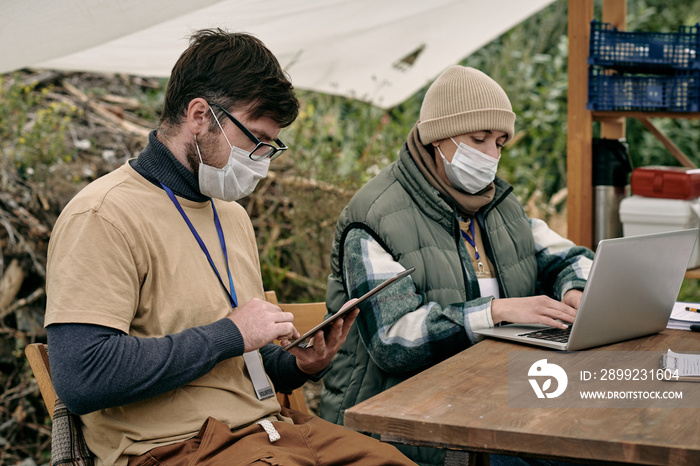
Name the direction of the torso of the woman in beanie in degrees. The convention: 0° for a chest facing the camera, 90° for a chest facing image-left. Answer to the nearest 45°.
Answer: approximately 315°

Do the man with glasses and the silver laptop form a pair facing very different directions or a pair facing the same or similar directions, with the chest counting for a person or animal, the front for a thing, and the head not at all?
very different directions

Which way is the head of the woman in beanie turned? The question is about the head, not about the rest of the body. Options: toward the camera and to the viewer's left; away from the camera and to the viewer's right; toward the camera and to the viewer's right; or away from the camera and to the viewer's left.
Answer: toward the camera and to the viewer's right

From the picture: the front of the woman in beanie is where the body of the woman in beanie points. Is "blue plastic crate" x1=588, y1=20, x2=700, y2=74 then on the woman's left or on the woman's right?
on the woman's left

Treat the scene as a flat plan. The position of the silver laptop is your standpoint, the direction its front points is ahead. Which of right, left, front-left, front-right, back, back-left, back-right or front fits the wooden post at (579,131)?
front-right

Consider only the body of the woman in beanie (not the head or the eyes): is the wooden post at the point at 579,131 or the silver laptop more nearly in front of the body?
the silver laptop

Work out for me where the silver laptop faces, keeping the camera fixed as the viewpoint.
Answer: facing away from the viewer and to the left of the viewer

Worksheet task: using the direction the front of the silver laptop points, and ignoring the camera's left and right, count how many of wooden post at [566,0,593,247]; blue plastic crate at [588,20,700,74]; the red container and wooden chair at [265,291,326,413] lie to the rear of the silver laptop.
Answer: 0

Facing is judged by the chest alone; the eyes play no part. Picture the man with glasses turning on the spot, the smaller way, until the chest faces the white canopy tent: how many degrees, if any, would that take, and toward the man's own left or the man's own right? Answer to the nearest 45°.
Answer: approximately 135° to the man's own left

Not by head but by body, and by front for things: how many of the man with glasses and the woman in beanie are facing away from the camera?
0

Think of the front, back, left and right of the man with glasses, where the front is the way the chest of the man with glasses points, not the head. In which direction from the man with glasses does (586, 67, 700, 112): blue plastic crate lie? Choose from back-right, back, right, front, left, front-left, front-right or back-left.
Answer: left

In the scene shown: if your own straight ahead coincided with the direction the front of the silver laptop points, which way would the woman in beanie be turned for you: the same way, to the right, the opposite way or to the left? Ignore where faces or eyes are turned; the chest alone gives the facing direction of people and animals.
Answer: the opposite way

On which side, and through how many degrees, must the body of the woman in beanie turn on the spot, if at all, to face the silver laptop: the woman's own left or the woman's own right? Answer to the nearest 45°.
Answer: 0° — they already face it

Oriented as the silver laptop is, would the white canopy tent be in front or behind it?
in front

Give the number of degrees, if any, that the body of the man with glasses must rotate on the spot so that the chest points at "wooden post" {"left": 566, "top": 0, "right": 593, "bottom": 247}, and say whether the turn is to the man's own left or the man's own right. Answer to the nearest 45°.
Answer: approximately 90° to the man's own left

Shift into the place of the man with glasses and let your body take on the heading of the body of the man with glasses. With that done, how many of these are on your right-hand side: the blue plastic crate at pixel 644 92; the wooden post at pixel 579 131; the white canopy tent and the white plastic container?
0

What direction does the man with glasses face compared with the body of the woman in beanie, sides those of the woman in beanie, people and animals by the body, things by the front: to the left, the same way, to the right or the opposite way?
the same way
